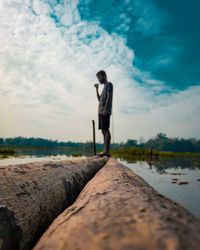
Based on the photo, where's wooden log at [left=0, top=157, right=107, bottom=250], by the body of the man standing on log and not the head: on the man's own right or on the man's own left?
on the man's own left

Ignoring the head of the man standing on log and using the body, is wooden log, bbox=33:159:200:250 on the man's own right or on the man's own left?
on the man's own left

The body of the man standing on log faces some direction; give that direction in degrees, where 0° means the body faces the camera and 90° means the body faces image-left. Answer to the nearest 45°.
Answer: approximately 90°
